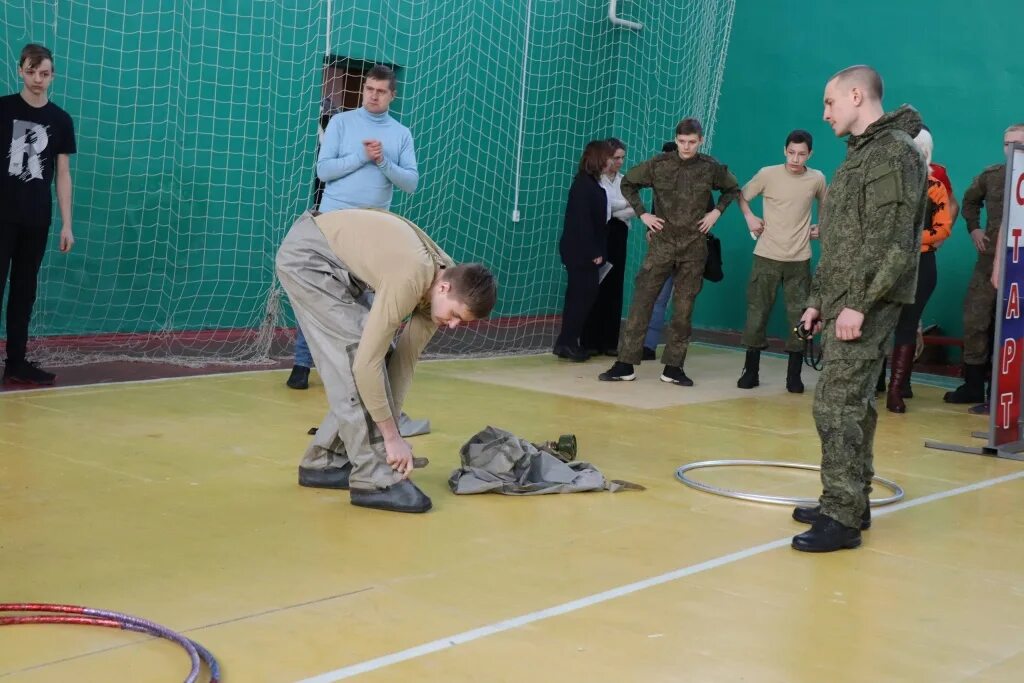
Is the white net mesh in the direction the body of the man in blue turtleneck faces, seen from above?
no

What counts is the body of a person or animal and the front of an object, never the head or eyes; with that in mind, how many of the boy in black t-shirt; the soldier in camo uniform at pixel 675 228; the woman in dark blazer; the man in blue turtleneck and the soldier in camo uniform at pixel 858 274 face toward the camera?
3

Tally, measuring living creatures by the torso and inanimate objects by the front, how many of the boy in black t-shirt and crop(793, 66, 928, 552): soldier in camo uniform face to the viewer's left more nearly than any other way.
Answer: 1

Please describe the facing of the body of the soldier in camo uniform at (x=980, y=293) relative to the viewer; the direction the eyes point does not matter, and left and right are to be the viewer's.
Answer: facing the viewer and to the left of the viewer

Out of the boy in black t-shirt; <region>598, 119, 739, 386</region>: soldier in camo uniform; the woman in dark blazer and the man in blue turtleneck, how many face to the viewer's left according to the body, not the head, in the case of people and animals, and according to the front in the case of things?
0

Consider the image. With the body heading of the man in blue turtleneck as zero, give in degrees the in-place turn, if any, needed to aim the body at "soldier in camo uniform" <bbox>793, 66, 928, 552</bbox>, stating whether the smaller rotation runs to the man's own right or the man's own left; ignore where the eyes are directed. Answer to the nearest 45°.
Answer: approximately 45° to the man's own left

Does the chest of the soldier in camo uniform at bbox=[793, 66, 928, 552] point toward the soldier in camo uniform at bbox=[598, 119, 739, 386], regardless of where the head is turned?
no

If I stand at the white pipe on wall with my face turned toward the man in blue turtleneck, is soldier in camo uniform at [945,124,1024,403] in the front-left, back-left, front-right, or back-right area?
front-left

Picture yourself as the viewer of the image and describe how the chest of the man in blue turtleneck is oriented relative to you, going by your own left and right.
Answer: facing the viewer

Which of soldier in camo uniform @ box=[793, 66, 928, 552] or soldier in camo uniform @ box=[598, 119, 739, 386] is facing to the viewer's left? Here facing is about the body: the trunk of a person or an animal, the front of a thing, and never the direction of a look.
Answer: soldier in camo uniform @ box=[793, 66, 928, 552]

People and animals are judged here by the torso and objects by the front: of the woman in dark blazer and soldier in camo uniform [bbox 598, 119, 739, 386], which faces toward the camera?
the soldier in camo uniform

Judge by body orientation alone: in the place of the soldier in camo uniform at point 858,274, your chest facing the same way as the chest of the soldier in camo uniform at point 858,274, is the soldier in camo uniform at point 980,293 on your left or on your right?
on your right

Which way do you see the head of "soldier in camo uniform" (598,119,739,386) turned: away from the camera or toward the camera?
toward the camera

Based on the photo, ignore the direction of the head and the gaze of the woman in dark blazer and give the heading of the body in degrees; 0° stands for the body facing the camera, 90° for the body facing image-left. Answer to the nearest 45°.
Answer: approximately 270°

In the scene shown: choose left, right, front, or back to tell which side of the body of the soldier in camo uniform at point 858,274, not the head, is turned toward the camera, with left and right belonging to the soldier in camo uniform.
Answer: left

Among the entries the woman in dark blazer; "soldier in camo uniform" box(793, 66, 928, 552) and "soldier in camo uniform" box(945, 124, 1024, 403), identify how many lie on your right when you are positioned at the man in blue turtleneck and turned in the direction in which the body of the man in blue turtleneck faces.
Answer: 0

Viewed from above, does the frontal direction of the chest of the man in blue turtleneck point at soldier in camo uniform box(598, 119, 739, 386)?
no

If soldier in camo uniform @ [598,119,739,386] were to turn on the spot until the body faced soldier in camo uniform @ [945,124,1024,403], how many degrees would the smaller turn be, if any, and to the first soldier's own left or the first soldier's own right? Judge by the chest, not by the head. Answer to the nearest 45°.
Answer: approximately 90° to the first soldier's own left

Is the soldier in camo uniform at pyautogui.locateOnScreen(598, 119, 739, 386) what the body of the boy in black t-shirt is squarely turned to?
no

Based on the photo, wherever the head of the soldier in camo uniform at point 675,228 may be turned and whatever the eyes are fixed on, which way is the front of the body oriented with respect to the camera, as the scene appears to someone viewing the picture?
toward the camera

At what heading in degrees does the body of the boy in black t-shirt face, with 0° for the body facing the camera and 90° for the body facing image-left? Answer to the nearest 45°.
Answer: approximately 0°

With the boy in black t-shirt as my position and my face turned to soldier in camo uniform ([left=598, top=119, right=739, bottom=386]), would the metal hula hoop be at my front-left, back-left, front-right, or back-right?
front-right
